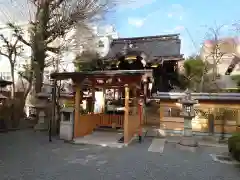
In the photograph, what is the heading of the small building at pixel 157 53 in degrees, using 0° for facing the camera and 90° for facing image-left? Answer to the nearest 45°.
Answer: approximately 45°

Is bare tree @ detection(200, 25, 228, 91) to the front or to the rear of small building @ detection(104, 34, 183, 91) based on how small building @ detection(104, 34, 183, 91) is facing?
to the rear

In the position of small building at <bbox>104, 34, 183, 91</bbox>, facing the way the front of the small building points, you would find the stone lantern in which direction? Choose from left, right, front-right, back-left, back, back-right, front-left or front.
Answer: front-left

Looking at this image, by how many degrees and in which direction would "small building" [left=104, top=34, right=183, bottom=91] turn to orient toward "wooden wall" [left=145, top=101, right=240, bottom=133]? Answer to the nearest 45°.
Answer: approximately 90° to its left
